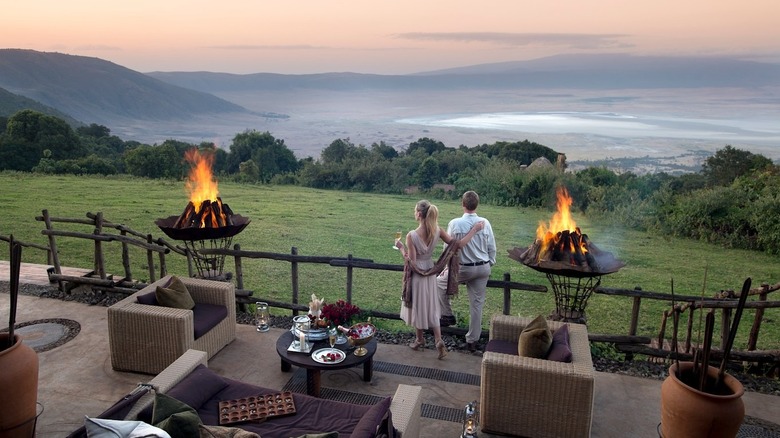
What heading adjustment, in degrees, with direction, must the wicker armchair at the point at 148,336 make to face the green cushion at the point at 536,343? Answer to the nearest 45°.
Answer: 0° — it already faces it

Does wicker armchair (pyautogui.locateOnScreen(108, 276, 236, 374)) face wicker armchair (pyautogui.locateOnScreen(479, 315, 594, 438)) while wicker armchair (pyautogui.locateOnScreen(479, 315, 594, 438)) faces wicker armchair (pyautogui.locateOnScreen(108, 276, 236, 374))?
yes

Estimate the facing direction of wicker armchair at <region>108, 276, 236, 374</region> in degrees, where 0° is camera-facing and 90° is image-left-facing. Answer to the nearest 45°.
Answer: approximately 315°

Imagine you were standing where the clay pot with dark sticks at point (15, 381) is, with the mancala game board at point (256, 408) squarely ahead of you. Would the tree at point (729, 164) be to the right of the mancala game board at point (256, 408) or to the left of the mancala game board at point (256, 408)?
left

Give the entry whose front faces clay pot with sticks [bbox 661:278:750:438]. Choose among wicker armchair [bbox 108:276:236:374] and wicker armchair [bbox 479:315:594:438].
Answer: wicker armchair [bbox 108:276:236:374]

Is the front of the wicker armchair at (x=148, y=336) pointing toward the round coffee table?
yes

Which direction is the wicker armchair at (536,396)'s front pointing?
to the viewer's left
